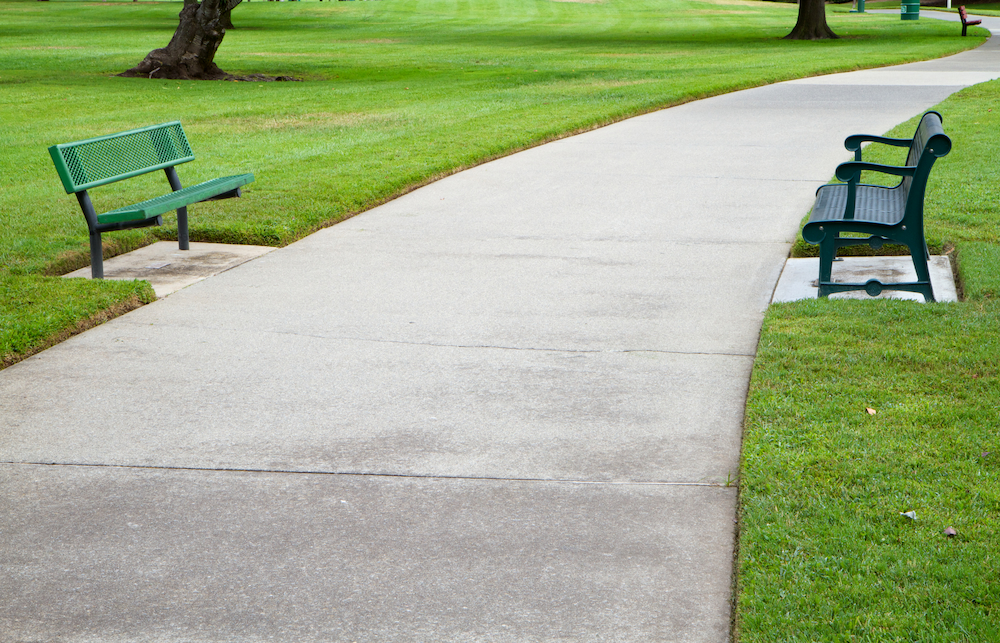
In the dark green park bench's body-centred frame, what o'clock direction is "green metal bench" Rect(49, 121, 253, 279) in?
The green metal bench is roughly at 12 o'clock from the dark green park bench.

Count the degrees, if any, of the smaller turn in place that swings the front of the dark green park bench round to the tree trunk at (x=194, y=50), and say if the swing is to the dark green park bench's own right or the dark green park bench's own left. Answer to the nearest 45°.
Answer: approximately 45° to the dark green park bench's own right

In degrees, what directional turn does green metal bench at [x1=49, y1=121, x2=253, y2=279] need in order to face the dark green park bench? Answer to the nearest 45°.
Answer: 0° — it already faces it

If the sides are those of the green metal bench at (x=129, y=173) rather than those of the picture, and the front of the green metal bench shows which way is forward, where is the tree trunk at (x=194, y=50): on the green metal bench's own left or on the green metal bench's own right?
on the green metal bench's own left

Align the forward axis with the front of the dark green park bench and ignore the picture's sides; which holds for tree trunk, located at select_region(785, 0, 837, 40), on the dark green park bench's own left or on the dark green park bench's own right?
on the dark green park bench's own right

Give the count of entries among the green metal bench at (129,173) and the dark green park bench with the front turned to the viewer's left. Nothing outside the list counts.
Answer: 1

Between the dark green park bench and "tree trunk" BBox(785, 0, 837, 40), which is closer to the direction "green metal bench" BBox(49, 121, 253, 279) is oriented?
the dark green park bench

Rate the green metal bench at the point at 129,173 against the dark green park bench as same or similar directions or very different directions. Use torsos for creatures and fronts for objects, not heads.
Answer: very different directions

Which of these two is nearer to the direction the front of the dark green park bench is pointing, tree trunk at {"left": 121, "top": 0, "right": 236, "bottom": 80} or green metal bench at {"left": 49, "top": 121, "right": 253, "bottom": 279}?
the green metal bench

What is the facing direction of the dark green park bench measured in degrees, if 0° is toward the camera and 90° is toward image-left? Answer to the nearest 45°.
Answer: approximately 90°
